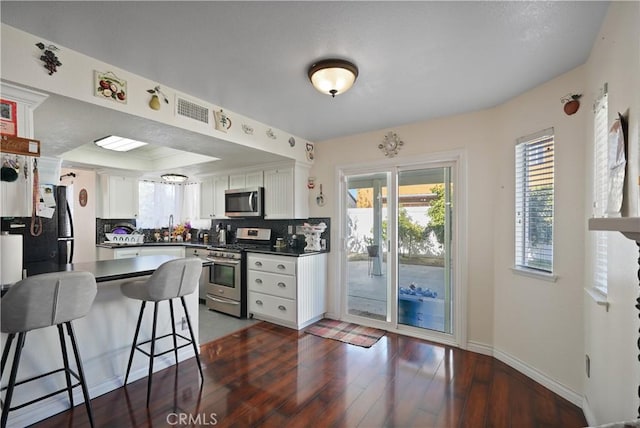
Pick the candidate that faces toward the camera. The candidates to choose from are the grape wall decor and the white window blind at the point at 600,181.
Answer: the grape wall decor

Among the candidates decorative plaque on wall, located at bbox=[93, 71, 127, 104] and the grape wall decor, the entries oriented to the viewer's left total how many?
0

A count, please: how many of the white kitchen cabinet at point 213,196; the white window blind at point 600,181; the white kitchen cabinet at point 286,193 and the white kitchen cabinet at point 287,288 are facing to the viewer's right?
0

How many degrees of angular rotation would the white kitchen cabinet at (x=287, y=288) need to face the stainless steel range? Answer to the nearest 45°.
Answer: approximately 90° to its right

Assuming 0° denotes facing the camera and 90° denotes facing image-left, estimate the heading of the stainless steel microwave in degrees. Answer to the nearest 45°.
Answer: approximately 45°

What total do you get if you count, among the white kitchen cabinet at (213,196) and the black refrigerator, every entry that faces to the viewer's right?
1

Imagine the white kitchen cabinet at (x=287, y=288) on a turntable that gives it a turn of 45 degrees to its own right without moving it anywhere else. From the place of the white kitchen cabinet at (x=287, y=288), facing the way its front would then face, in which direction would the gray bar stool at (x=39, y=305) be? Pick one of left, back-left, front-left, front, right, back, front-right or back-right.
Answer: front-left

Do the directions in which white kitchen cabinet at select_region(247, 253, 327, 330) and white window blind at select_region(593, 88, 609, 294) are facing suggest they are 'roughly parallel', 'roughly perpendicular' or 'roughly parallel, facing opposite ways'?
roughly perpendicular

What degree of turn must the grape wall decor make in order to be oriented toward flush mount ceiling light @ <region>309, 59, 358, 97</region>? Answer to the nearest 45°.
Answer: approximately 45° to its left

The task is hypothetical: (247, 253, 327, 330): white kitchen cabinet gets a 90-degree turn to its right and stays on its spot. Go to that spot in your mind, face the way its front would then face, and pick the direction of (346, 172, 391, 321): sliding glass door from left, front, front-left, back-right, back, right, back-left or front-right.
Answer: back-right

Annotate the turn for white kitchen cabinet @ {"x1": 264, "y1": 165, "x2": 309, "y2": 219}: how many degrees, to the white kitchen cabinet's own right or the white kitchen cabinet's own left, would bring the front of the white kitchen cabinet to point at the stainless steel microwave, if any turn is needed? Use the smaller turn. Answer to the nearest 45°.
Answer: approximately 90° to the white kitchen cabinet's own right

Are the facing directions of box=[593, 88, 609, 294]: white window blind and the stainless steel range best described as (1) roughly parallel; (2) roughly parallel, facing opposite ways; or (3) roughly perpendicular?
roughly perpendicular

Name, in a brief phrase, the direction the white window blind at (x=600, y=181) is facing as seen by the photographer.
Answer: facing to the left of the viewer

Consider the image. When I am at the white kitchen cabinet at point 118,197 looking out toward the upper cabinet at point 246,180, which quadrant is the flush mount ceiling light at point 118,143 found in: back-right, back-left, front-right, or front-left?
front-right

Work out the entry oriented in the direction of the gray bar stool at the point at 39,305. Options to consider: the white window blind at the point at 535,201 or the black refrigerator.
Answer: the white window blind

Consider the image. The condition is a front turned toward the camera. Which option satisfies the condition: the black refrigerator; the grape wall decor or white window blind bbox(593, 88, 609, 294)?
the grape wall decor

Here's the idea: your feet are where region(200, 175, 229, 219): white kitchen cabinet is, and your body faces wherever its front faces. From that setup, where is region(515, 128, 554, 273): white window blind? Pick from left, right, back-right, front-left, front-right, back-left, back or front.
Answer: left

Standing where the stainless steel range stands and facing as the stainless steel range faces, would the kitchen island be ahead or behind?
ahead
